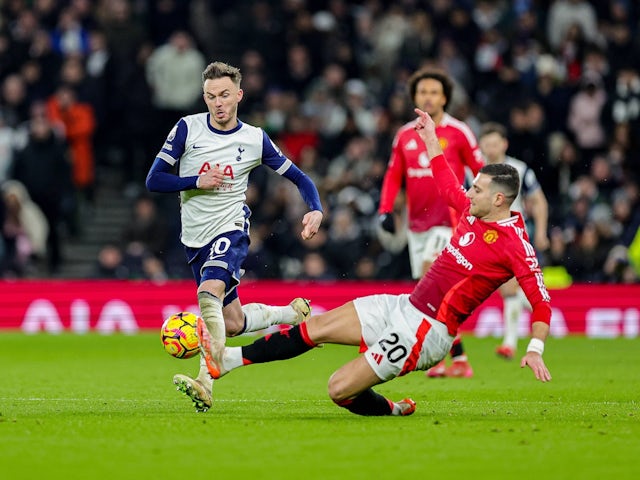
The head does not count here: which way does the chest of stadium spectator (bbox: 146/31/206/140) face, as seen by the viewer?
toward the camera

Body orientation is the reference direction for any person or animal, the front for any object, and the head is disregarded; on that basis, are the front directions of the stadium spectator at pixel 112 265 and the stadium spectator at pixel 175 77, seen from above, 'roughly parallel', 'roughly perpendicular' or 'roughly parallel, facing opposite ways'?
roughly parallel

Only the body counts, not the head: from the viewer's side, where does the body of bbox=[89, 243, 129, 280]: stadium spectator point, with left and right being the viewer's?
facing the viewer

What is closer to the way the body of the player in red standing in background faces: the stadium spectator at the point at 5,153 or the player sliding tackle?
the player sliding tackle

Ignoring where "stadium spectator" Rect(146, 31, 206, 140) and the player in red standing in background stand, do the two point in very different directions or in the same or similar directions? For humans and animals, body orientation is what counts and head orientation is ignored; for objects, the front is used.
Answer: same or similar directions

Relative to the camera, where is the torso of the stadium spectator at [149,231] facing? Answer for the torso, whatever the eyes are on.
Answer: toward the camera

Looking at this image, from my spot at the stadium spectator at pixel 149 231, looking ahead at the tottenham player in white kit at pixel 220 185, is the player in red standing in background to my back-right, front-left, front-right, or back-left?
front-left

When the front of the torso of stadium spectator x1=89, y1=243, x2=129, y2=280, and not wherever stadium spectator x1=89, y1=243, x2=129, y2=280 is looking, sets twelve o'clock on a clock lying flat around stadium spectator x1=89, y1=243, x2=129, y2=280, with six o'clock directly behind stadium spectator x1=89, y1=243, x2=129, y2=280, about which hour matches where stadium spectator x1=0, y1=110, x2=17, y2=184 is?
stadium spectator x1=0, y1=110, x2=17, y2=184 is roughly at 4 o'clock from stadium spectator x1=89, y1=243, x2=129, y2=280.

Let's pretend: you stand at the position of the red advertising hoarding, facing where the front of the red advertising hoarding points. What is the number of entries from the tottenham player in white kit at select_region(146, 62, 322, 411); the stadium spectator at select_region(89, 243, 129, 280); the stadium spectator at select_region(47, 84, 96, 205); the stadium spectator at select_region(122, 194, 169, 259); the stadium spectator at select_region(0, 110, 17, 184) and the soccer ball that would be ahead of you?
2

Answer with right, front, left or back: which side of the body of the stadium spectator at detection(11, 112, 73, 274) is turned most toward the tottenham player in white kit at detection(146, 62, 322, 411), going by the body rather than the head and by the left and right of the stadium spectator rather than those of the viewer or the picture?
front

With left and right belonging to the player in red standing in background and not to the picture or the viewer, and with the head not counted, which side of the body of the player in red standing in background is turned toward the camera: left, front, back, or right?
front

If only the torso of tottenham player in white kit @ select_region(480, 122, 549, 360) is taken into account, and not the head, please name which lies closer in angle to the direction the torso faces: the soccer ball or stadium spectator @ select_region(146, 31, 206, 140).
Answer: the soccer ball

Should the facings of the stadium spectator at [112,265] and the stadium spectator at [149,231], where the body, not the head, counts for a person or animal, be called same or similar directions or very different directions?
same or similar directions

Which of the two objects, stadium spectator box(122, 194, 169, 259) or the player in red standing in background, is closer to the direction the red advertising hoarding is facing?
the player in red standing in background

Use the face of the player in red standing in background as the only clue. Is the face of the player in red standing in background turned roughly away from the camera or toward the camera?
toward the camera
